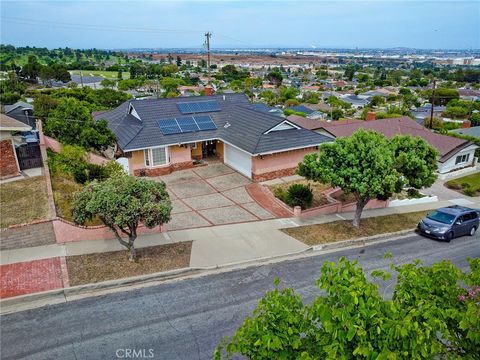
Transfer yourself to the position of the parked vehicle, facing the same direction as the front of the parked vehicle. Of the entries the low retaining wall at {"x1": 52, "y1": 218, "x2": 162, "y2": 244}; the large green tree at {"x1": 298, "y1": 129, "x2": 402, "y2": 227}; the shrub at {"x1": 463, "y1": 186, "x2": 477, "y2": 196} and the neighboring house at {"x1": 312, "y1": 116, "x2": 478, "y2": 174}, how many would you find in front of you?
2

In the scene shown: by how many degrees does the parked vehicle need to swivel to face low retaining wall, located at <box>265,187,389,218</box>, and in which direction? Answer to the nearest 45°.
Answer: approximately 45° to its right

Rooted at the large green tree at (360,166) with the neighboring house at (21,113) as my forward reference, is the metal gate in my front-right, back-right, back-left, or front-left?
front-left

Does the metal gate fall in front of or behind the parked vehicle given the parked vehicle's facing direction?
in front

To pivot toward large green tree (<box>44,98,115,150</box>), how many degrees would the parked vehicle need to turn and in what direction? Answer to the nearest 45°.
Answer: approximately 45° to its right

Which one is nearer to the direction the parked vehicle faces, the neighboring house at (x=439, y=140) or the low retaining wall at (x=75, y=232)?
the low retaining wall

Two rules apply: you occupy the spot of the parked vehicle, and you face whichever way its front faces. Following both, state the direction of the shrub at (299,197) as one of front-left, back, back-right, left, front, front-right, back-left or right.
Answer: front-right

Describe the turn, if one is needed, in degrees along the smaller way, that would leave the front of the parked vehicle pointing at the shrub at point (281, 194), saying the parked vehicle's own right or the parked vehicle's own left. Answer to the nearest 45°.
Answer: approximately 45° to the parked vehicle's own right

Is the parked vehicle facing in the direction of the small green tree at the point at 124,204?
yes

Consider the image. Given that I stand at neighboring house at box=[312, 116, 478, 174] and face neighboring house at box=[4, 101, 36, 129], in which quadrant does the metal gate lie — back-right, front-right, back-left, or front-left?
front-left

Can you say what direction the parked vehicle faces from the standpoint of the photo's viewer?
facing the viewer and to the left of the viewer

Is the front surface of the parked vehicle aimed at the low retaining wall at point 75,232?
yes

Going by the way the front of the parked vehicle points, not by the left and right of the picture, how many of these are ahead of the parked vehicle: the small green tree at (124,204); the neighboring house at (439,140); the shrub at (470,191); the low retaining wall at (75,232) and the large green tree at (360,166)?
3

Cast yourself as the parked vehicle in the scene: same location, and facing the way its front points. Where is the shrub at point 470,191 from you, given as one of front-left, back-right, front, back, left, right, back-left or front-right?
back-right
